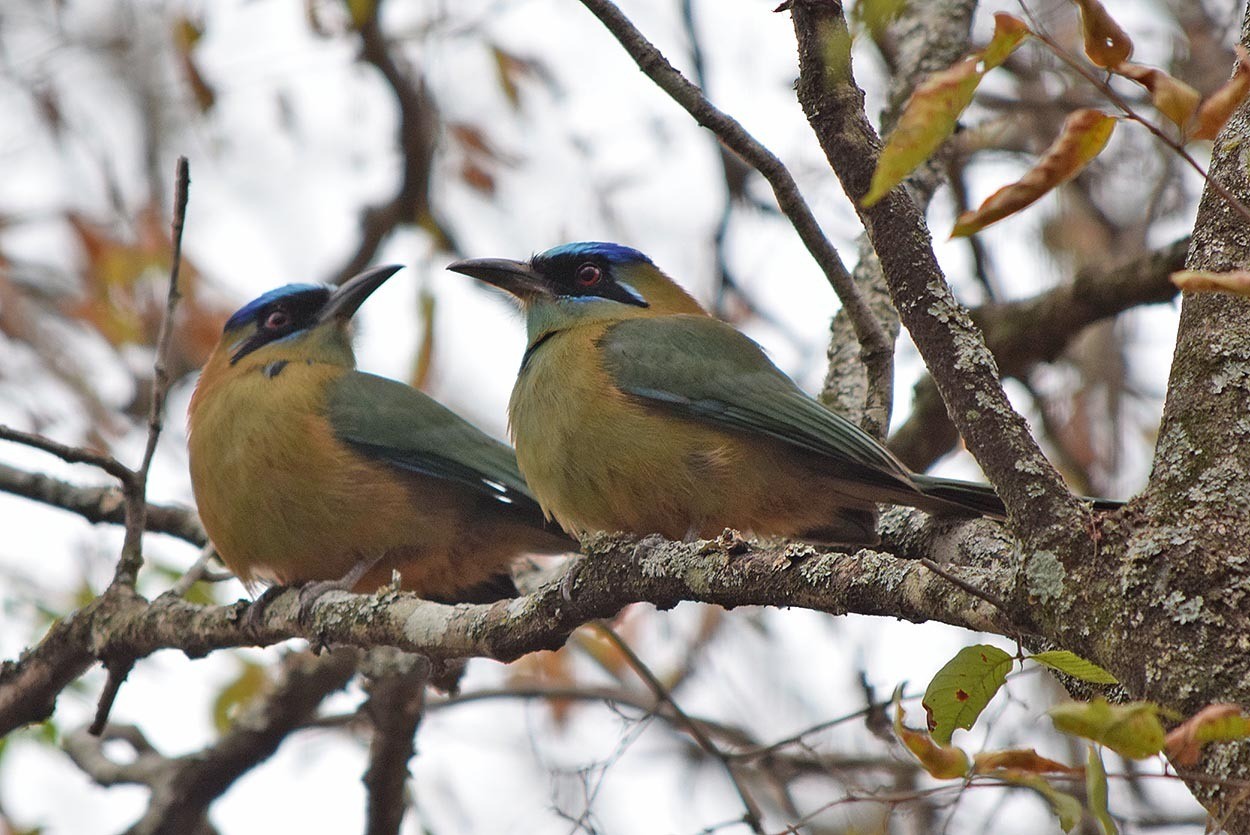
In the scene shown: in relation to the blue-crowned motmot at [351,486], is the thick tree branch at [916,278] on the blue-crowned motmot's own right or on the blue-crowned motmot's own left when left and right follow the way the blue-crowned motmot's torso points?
on the blue-crowned motmot's own left

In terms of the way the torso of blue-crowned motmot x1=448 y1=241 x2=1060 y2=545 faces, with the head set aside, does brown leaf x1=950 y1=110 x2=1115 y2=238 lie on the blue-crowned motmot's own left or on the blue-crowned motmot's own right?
on the blue-crowned motmot's own left

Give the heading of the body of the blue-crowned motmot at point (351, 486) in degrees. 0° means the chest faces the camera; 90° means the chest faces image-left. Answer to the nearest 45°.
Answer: approximately 45°

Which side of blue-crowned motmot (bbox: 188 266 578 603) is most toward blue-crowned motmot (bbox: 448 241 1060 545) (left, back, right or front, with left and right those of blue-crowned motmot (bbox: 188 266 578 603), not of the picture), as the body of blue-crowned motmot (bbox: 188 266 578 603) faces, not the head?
left

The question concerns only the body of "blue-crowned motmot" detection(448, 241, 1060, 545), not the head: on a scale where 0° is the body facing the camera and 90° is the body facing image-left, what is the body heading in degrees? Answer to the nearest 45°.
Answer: approximately 90°

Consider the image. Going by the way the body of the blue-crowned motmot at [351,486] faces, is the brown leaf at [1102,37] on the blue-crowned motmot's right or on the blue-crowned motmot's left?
on the blue-crowned motmot's left
